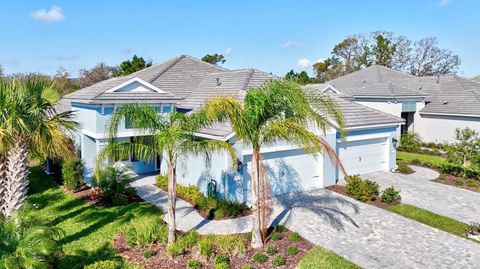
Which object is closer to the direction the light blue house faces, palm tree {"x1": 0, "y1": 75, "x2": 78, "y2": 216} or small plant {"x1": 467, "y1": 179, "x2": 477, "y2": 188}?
the small plant

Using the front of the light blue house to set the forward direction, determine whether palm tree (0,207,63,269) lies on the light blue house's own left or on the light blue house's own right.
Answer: on the light blue house's own right

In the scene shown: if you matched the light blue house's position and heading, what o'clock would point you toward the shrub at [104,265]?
The shrub is roughly at 2 o'clock from the light blue house.

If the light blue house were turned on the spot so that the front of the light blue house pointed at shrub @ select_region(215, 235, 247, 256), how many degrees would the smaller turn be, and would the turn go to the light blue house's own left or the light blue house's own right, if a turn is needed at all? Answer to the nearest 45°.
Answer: approximately 45° to the light blue house's own right

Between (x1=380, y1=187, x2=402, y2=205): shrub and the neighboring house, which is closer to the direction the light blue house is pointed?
the shrub

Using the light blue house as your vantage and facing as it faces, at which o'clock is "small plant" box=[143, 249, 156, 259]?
The small plant is roughly at 2 o'clock from the light blue house.

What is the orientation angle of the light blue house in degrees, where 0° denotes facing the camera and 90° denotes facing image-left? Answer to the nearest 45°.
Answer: approximately 315°

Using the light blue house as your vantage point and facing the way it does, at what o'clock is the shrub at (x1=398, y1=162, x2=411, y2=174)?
The shrub is roughly at 10 o'clock from the light blue house.

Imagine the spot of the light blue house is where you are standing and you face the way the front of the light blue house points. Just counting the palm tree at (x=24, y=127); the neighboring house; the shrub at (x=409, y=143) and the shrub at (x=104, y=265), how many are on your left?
2
